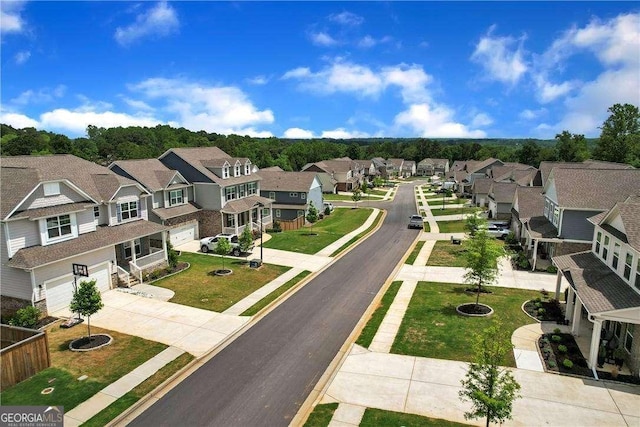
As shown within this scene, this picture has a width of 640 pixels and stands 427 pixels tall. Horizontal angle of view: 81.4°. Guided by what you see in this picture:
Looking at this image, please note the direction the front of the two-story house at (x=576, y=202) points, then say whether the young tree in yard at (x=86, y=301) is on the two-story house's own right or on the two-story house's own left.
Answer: on the two-story house's own left

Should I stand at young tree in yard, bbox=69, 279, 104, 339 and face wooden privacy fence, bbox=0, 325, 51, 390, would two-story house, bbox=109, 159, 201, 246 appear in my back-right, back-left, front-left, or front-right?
back-right

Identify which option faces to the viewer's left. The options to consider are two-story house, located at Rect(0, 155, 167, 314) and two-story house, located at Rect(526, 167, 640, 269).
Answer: two-story house, located at Rect(526, 167, 640, 269)

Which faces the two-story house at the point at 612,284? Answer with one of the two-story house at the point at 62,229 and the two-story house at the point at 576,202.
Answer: the two-story house at the point at 62,229

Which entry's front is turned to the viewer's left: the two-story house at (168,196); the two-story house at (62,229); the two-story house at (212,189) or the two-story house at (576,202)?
the two-story house at (576,202)

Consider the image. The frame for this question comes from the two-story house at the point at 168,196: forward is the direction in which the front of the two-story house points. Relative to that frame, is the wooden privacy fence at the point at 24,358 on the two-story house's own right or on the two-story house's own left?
on the two-story house's own right

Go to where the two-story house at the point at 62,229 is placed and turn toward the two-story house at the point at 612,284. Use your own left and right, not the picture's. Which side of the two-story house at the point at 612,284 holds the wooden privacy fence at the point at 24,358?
right

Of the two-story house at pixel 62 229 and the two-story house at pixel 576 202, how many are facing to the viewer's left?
1

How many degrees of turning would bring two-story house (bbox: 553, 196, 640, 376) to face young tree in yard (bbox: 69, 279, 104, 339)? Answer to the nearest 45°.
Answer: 0° — it already faces it

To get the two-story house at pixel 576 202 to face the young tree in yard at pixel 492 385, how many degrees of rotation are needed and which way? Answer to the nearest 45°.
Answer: approximately 90° to its left

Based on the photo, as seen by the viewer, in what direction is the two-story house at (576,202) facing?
to the viewer's left

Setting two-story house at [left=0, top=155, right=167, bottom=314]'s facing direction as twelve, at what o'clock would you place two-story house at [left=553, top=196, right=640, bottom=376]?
two-story house at [left=553, top=196, right=640, bottom=376] is roughly at 12 o'clock from two-story house at [left=0, top=155, right=167, bottom=314].

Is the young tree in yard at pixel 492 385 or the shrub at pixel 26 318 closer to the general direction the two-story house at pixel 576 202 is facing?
the shrub
